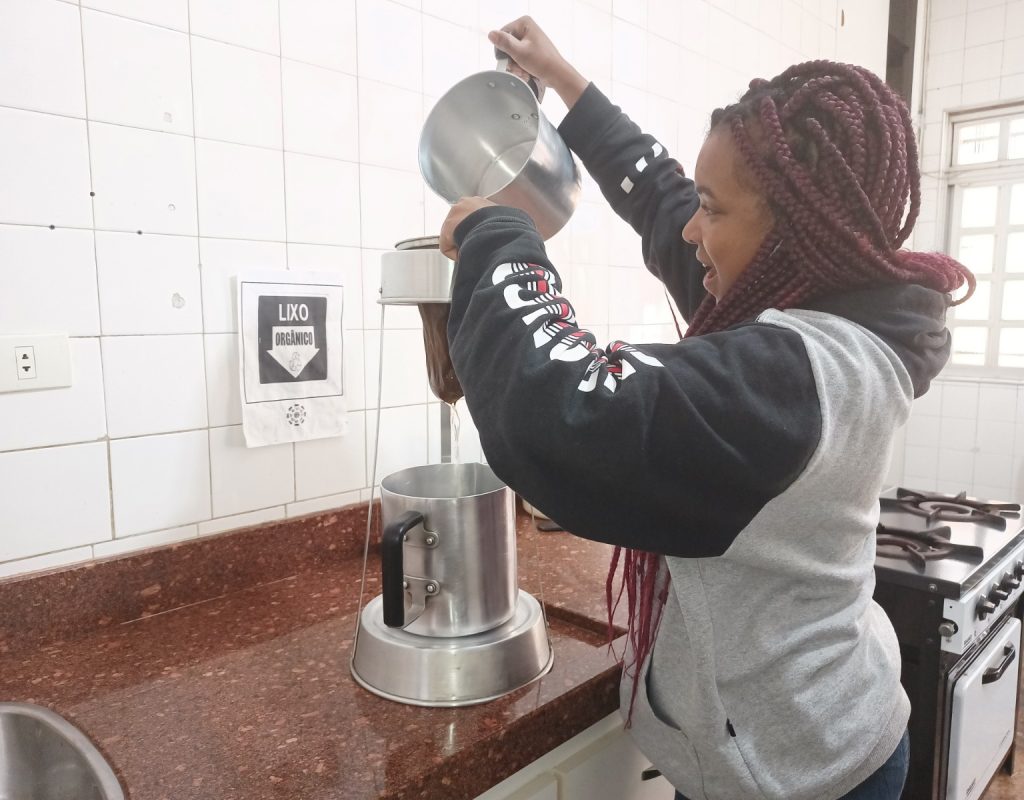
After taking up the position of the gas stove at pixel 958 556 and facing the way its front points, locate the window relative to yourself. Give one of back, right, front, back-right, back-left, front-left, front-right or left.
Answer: back-left

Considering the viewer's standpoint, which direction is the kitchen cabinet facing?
facing the viewer and to the right of the viewer

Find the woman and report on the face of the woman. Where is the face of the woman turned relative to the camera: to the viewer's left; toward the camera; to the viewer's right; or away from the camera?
to the viewer's left

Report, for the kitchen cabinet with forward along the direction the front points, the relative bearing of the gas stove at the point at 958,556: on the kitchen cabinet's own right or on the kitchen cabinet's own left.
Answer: on the kitchen cabinet's own left

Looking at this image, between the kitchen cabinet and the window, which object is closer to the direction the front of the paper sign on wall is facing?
the kitchen cabinet

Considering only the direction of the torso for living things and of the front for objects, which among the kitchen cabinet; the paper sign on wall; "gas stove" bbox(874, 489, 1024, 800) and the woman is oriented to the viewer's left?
the woman

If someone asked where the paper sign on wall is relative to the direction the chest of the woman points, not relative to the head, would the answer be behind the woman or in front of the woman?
in front

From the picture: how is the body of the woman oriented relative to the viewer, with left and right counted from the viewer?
facing to the left of the viewer

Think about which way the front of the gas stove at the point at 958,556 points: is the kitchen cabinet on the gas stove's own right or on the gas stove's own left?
on the gas stove's own right
